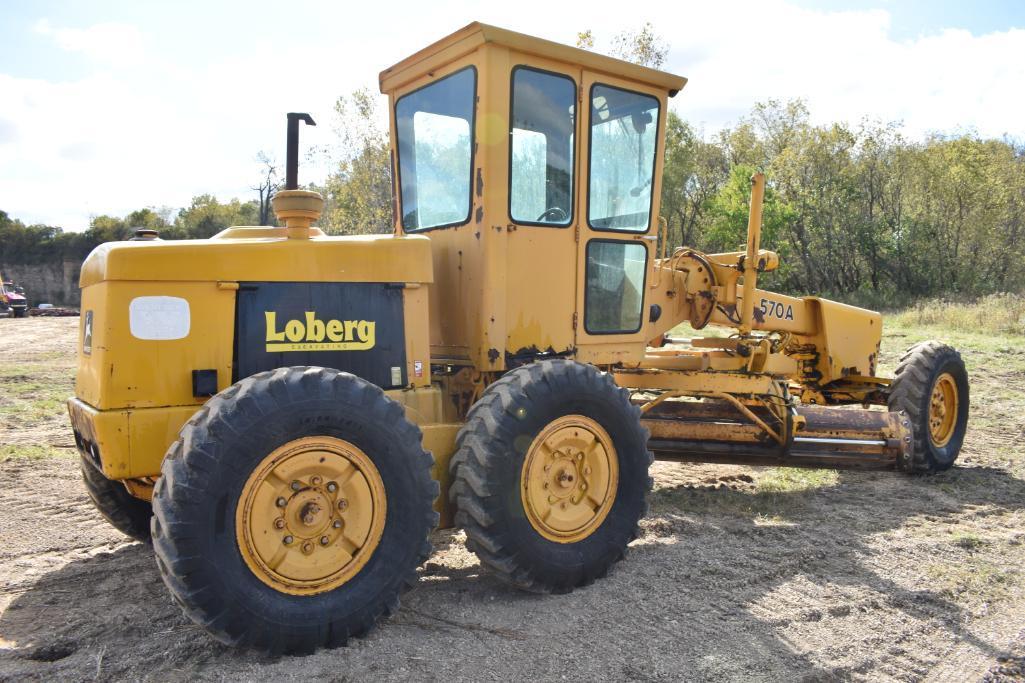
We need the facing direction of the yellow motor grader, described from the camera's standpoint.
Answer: facing away from the viewer and to the right of the viewer

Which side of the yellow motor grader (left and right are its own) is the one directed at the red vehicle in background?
left
